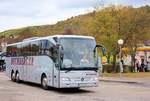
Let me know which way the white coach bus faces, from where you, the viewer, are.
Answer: facing the viewer and to the right of the viewer

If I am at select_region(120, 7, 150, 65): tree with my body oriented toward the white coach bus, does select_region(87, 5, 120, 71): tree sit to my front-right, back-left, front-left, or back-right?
front-right

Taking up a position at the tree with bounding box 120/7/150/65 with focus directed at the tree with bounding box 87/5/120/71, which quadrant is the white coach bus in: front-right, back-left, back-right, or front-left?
front-left

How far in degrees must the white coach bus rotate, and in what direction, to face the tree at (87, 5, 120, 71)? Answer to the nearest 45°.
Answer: approximately 135° to its left

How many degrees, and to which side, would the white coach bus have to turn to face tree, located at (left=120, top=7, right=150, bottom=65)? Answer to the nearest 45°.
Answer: approximately 90° to its left

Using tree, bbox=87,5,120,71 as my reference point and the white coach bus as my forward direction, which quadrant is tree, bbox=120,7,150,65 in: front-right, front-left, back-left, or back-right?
back-left

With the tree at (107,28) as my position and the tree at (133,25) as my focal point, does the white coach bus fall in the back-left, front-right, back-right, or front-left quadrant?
back-right
